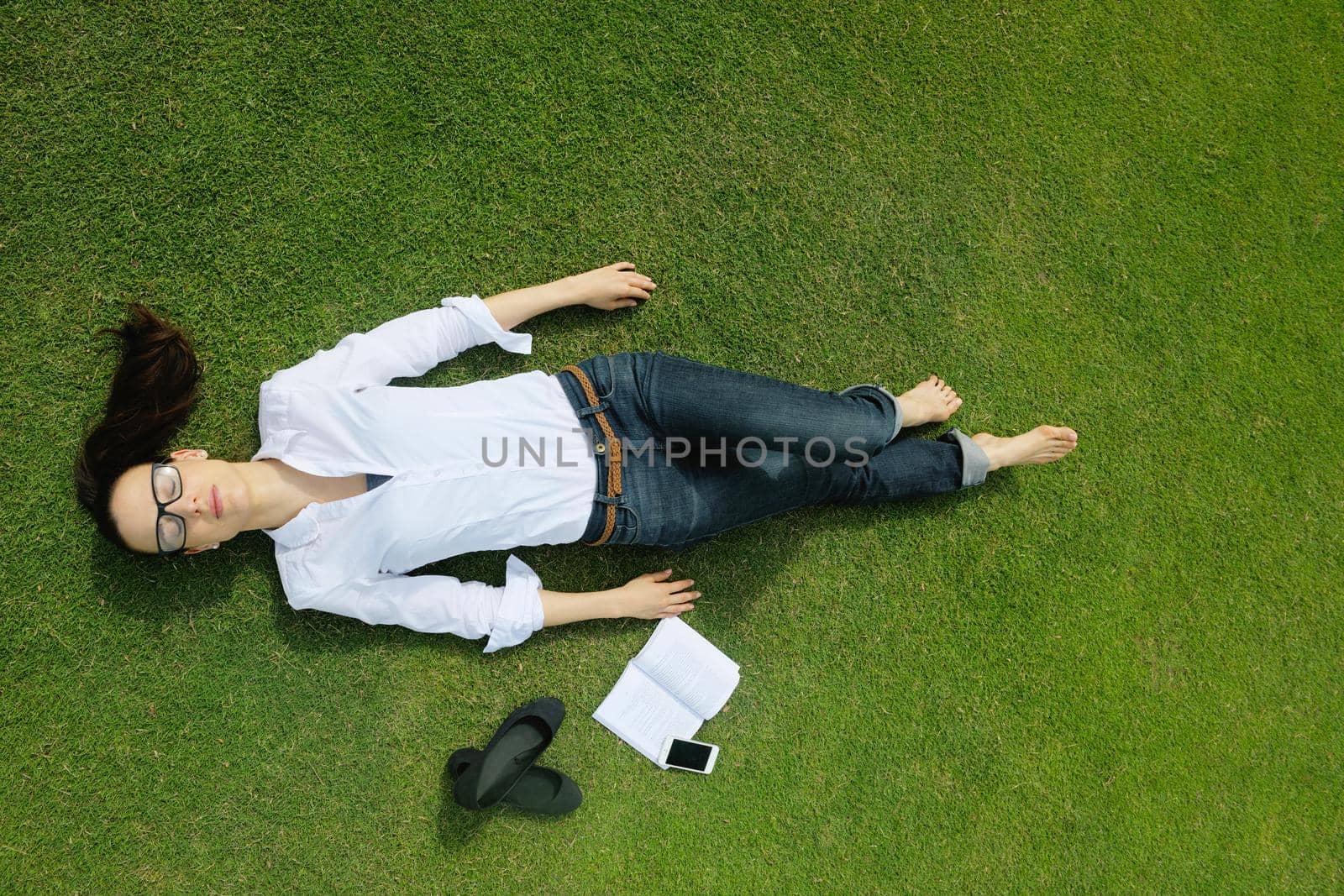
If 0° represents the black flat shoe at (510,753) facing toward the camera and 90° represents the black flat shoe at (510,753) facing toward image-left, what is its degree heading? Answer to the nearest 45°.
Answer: approximately 225°
